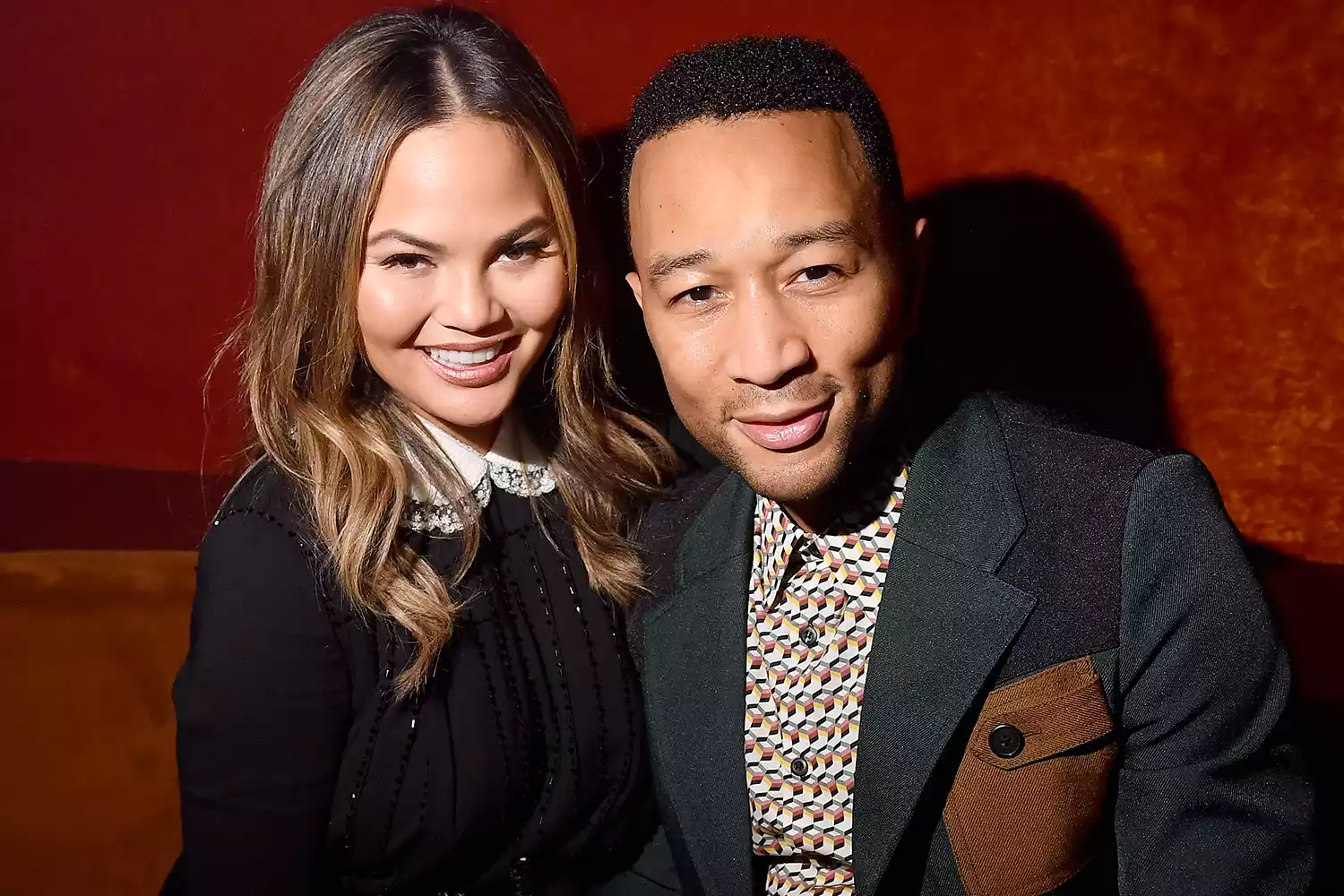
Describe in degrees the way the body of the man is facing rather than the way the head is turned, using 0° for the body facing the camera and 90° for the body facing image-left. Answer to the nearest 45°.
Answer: approximately 45°

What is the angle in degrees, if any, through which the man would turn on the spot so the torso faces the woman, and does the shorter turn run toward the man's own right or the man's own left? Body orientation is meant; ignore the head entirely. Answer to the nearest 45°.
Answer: approximately 45° to the man's own right

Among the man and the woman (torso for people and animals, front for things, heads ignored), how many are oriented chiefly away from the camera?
0

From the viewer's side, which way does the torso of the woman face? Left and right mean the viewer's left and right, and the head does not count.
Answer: facing the viewer and to the right of the viewer
